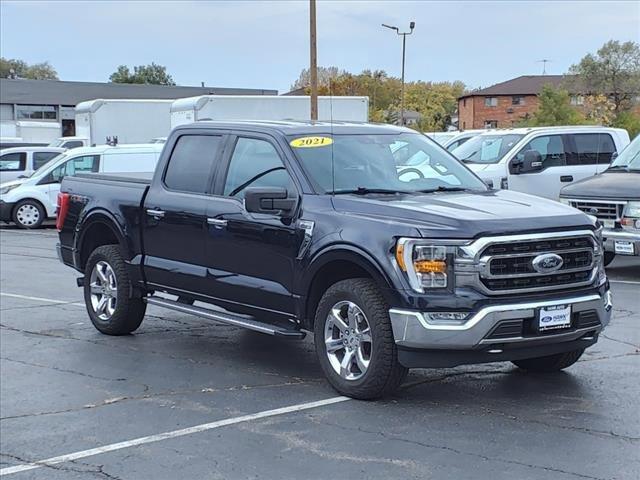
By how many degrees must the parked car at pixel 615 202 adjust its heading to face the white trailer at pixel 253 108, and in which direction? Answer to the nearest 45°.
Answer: approximately 90° to its right

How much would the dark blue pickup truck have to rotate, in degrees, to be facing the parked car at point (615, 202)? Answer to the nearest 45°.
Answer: approximately 90° to its left

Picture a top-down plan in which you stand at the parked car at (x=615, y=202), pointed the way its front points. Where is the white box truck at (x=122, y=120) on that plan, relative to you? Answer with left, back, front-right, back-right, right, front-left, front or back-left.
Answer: right

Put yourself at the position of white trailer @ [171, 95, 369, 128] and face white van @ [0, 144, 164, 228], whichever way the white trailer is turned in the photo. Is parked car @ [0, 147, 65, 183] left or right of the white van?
right

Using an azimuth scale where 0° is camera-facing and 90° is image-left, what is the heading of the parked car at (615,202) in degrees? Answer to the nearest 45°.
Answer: approximately 45°

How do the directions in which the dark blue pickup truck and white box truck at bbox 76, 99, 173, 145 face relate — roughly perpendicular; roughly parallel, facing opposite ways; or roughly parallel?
roughly perpendicular

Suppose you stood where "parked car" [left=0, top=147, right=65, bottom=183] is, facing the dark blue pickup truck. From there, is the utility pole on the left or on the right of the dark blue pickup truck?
left
